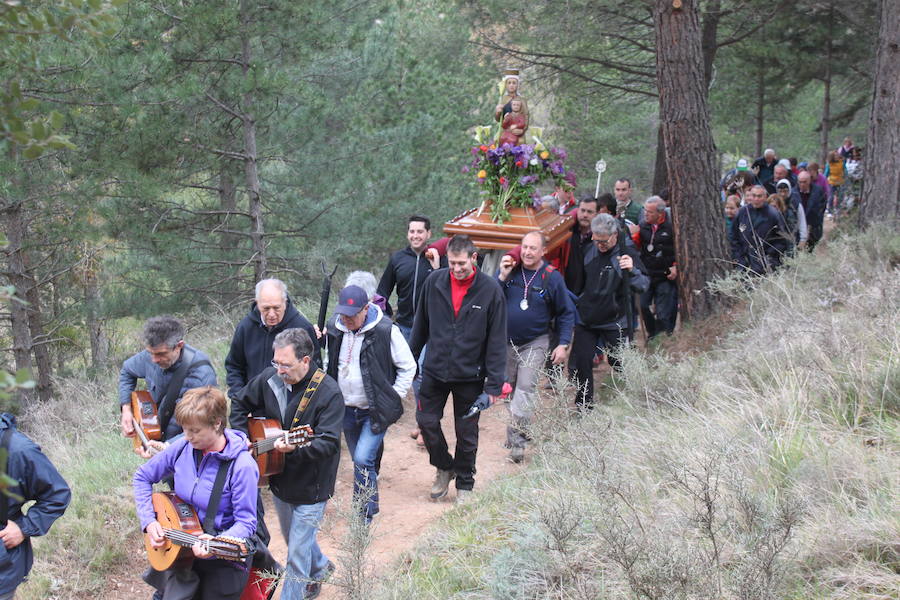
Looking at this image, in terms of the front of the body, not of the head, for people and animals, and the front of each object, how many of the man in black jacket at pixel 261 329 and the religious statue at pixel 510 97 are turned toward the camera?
2

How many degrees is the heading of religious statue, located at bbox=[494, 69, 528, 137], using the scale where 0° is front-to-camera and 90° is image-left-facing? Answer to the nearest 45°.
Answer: approximately 0°

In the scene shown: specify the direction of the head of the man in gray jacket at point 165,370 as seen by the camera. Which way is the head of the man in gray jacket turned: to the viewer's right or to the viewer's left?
to the viewer's left

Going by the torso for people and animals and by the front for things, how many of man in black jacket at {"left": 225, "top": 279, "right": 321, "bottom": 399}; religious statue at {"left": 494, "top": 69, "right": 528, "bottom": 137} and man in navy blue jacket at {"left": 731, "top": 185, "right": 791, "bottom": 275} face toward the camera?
3

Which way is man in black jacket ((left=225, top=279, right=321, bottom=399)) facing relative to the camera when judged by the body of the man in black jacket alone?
toward the camera

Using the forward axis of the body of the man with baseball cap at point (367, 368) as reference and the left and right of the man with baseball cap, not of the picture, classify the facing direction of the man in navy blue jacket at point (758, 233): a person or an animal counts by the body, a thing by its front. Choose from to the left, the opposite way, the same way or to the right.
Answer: the same way

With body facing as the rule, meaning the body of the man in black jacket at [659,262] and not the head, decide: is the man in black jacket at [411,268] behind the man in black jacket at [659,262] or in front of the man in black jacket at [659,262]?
in front

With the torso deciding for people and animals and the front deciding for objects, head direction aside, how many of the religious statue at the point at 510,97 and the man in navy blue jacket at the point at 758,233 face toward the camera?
2

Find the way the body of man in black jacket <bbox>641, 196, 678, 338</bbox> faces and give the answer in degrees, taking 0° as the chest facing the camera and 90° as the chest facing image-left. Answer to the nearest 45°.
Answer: approximately 45°

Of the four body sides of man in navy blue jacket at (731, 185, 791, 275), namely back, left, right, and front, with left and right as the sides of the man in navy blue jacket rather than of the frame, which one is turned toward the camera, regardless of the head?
front

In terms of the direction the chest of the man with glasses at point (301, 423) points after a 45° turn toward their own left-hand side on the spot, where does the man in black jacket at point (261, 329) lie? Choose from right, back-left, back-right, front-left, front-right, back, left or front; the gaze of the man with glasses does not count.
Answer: back

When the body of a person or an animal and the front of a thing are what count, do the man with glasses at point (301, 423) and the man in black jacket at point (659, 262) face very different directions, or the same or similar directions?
same or similar directions

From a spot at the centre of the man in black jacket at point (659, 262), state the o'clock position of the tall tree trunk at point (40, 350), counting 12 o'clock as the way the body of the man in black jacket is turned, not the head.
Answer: The tall tree trunk is roughly at 2 o'clock from the man in black jacket.

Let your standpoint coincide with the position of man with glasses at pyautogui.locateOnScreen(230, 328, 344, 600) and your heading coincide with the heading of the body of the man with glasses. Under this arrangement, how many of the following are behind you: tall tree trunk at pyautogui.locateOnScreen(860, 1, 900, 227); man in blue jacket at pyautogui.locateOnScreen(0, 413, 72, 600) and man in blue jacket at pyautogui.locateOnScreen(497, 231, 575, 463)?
2

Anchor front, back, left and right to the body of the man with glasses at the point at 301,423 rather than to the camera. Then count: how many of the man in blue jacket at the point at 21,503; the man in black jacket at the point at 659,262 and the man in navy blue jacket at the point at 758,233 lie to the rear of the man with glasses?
2
